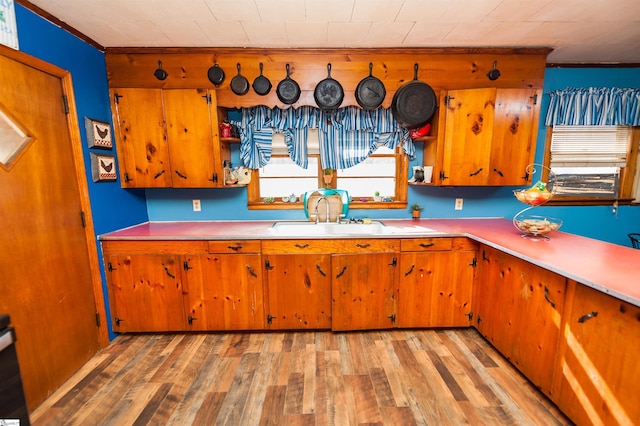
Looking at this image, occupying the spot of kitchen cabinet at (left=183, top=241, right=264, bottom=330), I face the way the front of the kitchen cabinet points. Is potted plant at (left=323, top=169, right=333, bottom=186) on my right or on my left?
on my left

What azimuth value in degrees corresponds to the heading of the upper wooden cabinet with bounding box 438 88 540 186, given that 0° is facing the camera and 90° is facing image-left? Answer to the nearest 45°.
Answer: approximately 0°

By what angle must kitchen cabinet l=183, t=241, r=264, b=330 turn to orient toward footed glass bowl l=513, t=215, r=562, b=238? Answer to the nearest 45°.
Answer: approximately 45° to its left

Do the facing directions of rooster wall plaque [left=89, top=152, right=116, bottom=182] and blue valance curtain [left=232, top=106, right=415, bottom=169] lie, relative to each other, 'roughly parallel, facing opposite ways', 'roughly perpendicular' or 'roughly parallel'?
roughly perpendicular

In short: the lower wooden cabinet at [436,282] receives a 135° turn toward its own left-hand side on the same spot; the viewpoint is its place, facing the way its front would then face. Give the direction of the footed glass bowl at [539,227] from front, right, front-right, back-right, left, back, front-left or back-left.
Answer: front-right
